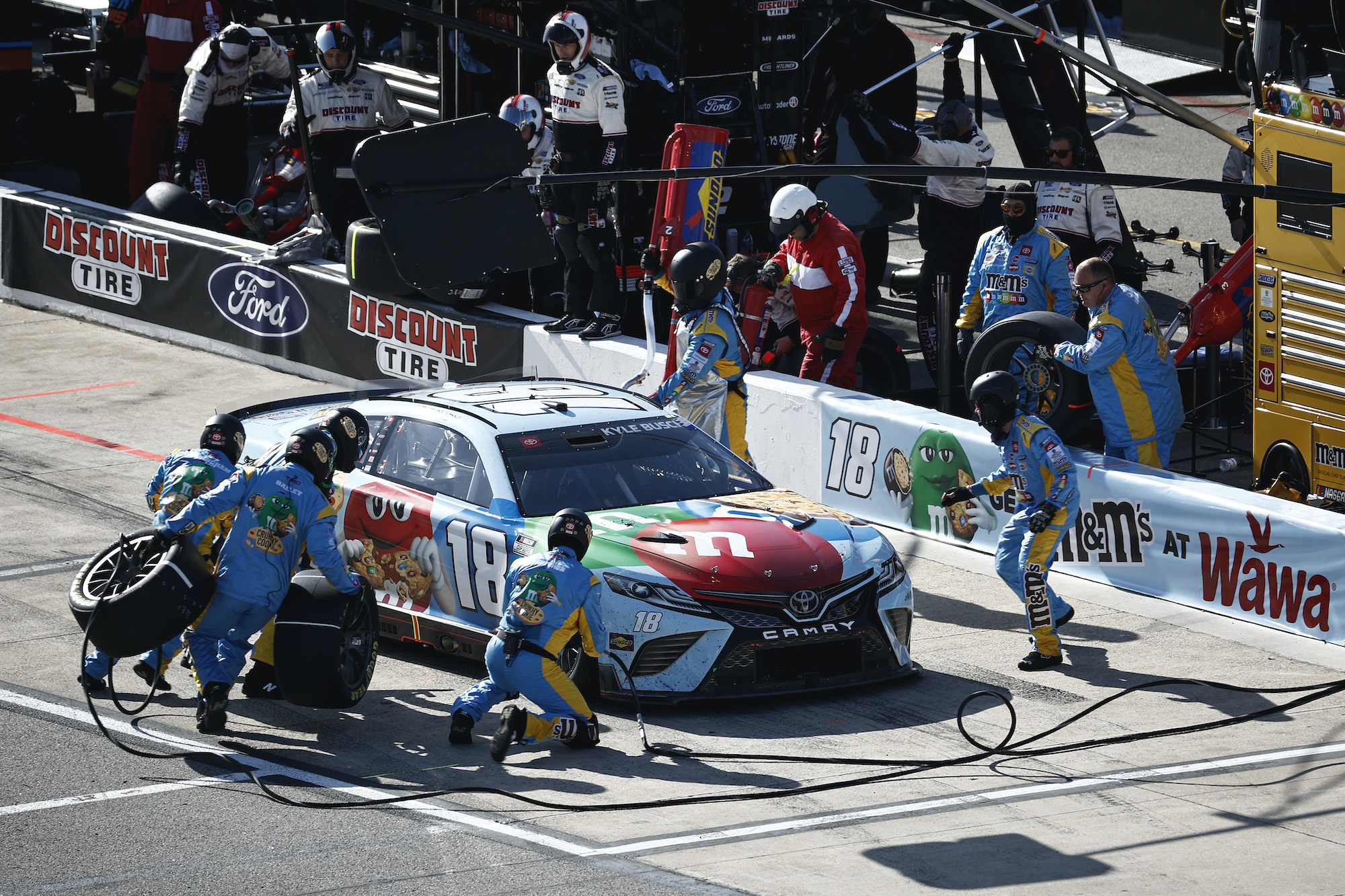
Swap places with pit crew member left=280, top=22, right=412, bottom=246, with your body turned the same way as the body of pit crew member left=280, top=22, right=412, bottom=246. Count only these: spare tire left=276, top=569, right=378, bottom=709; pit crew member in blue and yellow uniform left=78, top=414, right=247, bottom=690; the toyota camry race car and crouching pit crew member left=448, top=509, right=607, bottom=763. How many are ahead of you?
4

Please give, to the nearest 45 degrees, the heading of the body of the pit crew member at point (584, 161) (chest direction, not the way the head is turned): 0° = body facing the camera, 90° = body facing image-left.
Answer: approximately 45°

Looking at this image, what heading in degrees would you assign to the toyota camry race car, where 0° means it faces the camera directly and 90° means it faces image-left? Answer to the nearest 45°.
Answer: approximately 315°

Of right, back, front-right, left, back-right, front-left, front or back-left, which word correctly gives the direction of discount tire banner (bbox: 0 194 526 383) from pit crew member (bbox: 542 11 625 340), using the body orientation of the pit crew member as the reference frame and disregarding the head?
right

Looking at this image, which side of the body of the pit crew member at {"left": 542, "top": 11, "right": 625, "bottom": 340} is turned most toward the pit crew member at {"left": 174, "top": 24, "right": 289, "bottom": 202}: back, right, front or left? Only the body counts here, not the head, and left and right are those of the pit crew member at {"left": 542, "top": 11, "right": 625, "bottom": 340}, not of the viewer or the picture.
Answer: right

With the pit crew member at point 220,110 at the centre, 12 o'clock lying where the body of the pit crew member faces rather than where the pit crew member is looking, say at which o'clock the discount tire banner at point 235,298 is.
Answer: The discount tire banner is roughly at 12 o'clock from the pit crew member.

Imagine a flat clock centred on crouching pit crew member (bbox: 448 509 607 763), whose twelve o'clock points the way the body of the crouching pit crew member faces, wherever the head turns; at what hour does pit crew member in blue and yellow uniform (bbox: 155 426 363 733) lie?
The pit crew member in blue and yellow uniform is roughly at 8 o'clock from the crouching pit crew member.

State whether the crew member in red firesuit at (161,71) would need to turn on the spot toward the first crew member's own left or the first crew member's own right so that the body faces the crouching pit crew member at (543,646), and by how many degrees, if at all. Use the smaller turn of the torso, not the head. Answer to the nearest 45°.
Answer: approximately 45° to the first crew member's own left

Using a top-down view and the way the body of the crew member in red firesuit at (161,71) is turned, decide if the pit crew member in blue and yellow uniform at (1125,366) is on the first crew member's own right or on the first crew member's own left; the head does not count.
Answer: on the first crew member's own left

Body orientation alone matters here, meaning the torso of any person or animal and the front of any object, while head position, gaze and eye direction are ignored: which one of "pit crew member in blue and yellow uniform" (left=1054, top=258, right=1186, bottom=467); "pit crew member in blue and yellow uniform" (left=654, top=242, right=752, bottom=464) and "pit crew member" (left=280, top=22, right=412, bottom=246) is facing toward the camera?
the pit crew member

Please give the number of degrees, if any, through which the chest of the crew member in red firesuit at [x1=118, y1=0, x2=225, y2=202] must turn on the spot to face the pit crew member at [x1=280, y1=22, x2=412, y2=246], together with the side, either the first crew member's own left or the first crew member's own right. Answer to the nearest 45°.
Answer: approximately 90° to the first crew member's own left

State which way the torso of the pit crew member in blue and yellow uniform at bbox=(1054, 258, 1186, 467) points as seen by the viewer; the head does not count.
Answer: to the viewer's left

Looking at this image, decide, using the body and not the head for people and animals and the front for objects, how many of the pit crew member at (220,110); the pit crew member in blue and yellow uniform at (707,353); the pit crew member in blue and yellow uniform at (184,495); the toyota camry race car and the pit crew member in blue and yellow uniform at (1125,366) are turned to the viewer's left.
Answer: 2

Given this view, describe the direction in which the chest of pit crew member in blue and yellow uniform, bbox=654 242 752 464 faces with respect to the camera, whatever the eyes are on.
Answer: to the viewer's left
